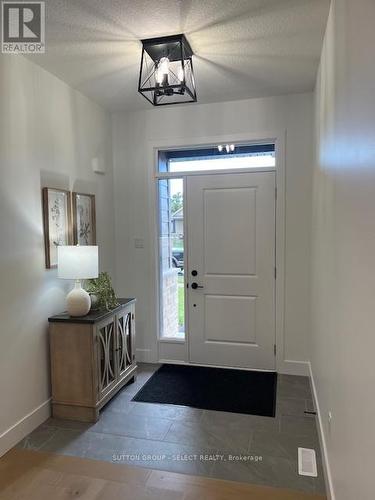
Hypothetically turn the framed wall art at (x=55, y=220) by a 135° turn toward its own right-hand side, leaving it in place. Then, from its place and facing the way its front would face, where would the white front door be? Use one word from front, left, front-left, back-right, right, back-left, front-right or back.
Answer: back

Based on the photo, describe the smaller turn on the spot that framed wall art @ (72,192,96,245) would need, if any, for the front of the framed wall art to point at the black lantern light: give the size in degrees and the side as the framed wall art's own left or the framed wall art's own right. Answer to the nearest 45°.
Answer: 0° — it already faces it

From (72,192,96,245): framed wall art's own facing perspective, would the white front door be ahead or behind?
ahead

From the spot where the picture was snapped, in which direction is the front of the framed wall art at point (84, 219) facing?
facing the viewer and to the right of the viewer

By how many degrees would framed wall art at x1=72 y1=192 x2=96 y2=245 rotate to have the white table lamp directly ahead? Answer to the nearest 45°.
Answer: approximately 45° to its right
